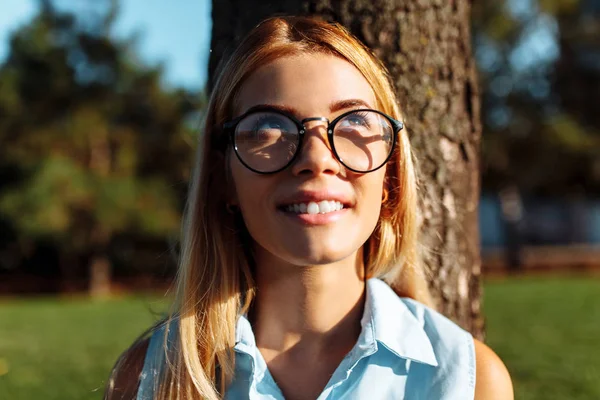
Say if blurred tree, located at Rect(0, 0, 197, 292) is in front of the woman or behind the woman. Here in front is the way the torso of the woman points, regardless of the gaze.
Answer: behind

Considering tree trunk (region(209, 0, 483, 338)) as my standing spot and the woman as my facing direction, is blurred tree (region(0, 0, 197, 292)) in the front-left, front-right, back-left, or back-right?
back-right

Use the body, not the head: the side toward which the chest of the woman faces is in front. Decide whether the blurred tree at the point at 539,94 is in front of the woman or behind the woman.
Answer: behind

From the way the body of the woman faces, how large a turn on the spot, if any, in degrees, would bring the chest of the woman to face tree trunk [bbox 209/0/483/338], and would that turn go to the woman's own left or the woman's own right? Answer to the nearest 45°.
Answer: approximately 135° to the woman's own left

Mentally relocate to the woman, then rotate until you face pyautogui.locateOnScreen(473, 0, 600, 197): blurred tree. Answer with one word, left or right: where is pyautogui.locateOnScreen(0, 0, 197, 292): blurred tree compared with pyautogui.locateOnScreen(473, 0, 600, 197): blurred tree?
left

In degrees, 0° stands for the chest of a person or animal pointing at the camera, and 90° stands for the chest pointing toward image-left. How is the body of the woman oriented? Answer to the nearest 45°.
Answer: approximately 0°
